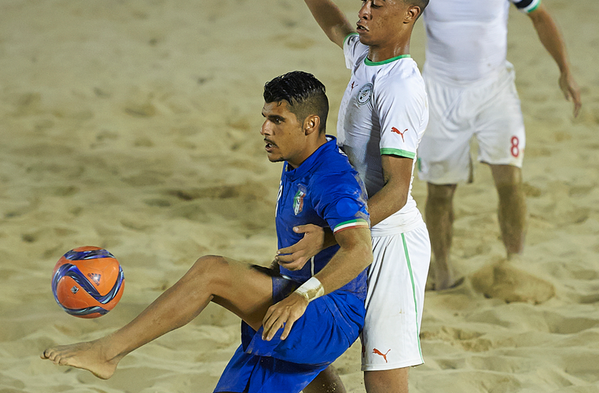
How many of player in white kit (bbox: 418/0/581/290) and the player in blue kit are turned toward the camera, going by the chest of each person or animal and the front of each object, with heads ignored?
1

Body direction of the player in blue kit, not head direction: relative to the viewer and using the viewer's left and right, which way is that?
facing to the left of the viewer

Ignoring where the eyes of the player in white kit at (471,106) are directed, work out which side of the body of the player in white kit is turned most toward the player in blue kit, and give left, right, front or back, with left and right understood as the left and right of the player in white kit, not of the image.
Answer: front

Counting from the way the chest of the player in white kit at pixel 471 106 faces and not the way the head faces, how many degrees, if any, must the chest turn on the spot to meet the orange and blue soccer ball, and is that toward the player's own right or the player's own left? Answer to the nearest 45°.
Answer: approximately 45° to the player's own right

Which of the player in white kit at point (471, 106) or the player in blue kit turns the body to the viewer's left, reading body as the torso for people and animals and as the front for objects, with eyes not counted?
the player in blue kit

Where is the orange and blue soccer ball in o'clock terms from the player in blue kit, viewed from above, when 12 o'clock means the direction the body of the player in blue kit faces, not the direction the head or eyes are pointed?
The orange and blue soccer ball is roughly at 1 o'clock from the player in blue kit.

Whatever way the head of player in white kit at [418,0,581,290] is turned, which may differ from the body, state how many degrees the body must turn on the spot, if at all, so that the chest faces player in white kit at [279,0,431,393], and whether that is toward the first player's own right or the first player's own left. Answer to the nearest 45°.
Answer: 0° — they already face them

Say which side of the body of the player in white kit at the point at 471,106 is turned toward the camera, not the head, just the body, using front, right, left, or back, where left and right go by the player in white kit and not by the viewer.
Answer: front
